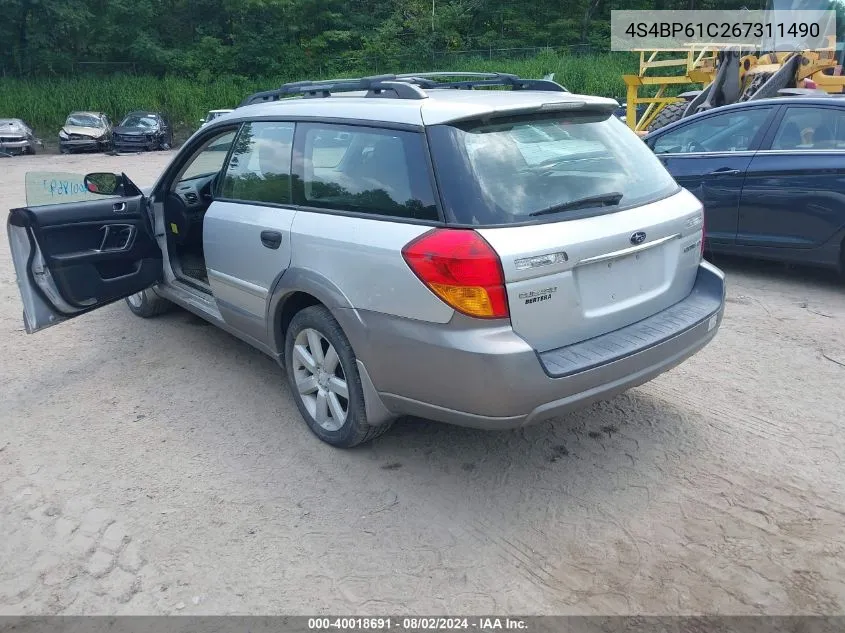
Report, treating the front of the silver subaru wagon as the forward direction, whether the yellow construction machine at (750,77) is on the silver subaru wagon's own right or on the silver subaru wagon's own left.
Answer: on the silver subaru wagon's own right

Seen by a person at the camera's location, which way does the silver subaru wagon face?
facing away from the viewer and to the left of the viewer

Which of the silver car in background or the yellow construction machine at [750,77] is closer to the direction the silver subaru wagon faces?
the silver car in background

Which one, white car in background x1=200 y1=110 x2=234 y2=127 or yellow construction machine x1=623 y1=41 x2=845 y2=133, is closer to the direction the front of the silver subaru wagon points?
the white car in background

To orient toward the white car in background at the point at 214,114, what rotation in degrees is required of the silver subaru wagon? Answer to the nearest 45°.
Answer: approximately 45° to its right
